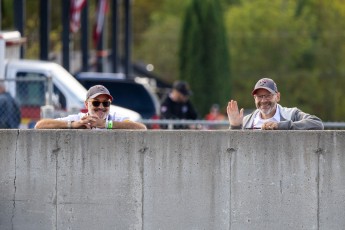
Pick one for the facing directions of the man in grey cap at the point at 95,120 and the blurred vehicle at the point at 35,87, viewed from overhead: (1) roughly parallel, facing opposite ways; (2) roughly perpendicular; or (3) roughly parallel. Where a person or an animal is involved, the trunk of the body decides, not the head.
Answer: roughly perpendicular

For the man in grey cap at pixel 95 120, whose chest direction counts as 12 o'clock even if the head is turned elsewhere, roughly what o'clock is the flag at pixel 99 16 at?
The flag is roughly at 6 o'clock from the man in grey cap.

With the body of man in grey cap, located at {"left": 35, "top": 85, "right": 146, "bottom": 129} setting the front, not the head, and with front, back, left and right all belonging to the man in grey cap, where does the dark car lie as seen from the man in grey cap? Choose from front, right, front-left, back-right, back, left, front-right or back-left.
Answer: back

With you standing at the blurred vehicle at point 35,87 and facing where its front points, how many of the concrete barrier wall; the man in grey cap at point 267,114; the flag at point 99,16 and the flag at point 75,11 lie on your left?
2

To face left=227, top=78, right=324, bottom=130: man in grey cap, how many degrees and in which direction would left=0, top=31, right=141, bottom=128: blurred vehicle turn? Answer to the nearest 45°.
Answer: approximately 90° to its right

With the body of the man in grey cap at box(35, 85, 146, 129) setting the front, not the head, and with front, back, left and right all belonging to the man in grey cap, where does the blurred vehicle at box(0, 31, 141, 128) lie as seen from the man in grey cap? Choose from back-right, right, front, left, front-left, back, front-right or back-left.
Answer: back

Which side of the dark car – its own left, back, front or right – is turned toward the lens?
left

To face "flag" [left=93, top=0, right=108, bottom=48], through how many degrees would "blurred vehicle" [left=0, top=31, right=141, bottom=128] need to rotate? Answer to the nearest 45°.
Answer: approximately 90° to its left

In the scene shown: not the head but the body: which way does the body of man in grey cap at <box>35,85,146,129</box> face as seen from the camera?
toward the camera

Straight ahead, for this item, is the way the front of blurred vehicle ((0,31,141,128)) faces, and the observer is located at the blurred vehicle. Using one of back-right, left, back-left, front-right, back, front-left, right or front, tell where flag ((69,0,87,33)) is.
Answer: left

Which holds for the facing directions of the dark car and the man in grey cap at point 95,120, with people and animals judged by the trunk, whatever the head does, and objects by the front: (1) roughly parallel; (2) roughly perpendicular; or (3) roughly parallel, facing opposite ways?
roughly perpendicular

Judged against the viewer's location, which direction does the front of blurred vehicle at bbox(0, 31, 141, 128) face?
facing to the right of the viewer

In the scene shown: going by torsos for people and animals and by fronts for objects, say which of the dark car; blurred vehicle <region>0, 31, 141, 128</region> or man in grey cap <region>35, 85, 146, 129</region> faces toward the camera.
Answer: the man in grey cap
